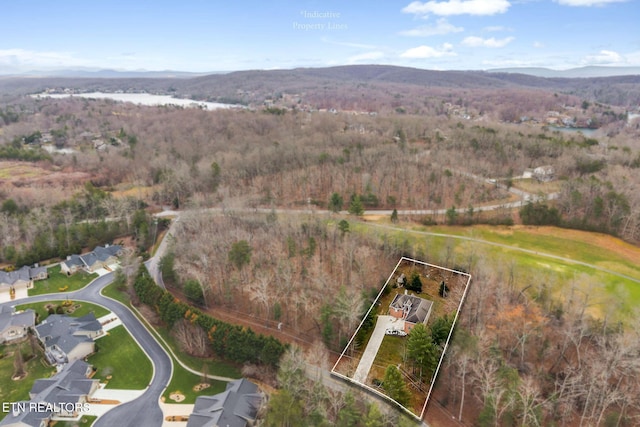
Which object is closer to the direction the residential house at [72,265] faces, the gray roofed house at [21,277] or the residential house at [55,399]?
the residential house

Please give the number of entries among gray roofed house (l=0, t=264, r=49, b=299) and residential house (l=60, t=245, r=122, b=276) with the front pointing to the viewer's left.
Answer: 0

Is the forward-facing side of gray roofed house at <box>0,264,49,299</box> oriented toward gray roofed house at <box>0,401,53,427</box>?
yes

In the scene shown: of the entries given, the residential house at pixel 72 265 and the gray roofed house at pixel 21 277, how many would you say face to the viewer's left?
0

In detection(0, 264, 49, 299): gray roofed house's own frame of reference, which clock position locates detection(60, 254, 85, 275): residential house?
The residential house is roughly at 9 o'clock from the gray roofed house.

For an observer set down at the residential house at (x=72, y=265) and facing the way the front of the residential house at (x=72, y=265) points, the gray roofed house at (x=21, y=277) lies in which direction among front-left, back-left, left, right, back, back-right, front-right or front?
back-right

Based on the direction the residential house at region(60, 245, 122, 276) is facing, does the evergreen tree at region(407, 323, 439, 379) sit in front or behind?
in front

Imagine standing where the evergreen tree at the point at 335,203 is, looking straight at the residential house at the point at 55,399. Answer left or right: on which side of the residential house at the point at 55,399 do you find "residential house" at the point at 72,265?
right

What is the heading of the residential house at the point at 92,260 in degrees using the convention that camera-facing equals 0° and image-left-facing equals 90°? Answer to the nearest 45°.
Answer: approximately 315°

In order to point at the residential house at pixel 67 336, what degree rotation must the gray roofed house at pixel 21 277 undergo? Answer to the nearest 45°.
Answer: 0° — it already faces it
